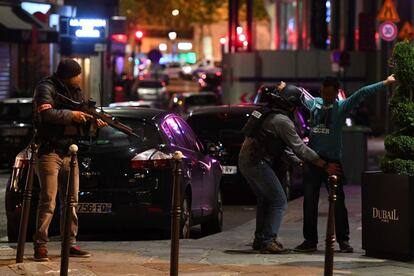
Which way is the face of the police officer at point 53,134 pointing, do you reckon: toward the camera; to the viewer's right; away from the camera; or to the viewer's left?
to the viewer's right

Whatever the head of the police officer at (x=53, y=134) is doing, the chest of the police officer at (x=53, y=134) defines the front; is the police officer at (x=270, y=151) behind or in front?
in front

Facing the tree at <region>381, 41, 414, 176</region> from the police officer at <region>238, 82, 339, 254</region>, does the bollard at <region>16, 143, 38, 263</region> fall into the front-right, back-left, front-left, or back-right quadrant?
back-right

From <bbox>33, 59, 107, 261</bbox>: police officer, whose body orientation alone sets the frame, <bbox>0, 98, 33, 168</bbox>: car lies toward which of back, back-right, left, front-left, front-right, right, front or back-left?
left

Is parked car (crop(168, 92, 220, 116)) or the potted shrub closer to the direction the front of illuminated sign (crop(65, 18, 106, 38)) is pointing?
the potted shrub

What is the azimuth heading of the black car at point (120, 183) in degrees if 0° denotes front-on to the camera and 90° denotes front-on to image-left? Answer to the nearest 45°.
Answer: approximately 225°

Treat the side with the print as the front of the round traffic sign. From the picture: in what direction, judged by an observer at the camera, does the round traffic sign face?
facing the viewer

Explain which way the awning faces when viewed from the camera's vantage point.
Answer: facing the viewer and to the right of the viewer

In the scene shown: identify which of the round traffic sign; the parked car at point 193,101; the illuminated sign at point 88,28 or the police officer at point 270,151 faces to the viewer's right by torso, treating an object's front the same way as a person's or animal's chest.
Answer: the police officer

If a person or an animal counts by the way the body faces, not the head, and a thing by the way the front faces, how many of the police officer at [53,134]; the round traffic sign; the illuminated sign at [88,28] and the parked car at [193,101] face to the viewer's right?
1

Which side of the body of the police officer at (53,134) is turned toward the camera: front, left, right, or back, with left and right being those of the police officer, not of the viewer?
right

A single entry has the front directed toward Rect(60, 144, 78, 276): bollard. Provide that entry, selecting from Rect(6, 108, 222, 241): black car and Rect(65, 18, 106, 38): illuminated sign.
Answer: the illuminated sign
